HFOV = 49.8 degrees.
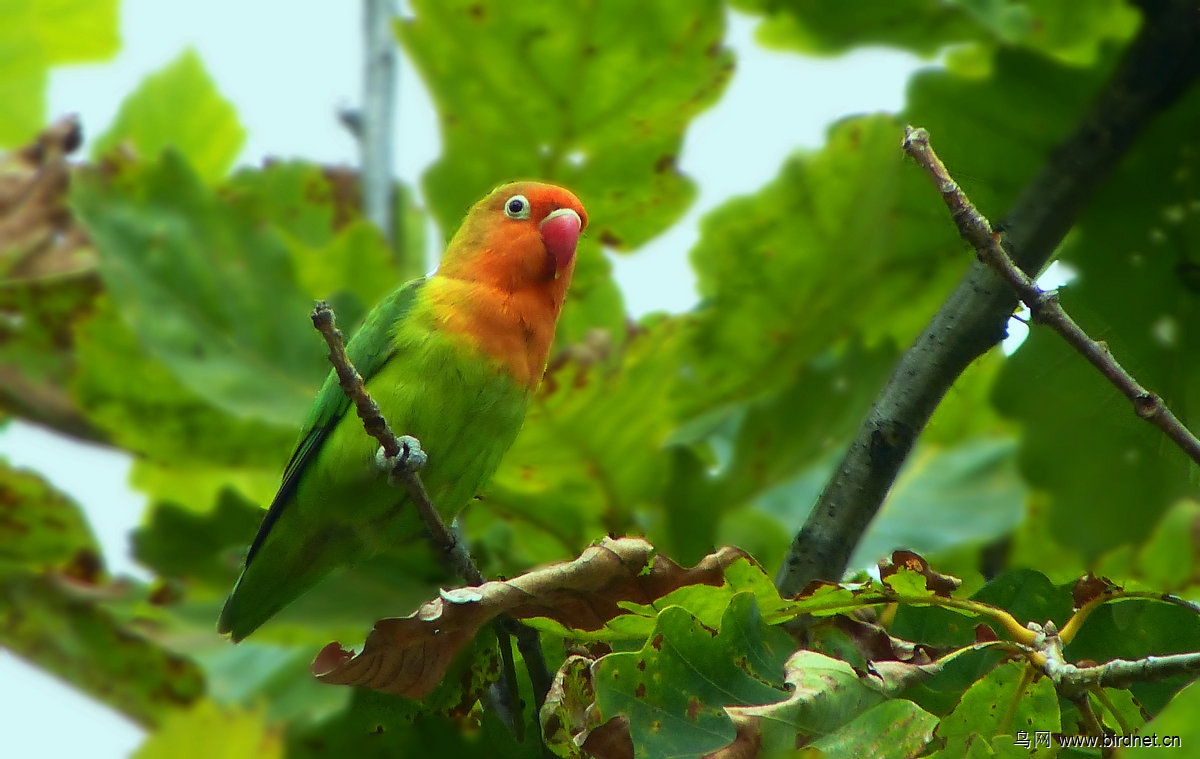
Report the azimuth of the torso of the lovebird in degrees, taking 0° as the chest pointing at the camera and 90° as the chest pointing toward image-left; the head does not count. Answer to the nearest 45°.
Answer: approximately 315°

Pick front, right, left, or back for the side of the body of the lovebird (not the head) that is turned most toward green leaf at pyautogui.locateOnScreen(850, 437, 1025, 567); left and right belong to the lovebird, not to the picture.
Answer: left

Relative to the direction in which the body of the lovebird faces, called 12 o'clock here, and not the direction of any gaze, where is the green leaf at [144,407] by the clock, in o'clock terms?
The green leaf is roughly at 5 o'clock from the lovebird.
